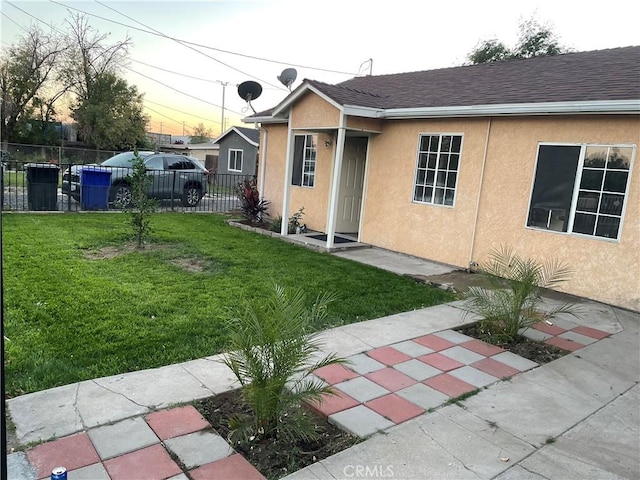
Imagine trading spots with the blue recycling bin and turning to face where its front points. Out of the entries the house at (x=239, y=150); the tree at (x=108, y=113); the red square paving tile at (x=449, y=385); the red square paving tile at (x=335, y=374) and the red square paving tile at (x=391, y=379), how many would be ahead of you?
3

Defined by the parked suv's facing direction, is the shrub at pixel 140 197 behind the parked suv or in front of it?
in front

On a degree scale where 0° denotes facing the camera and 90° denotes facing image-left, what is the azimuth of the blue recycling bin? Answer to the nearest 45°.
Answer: approximately 0°

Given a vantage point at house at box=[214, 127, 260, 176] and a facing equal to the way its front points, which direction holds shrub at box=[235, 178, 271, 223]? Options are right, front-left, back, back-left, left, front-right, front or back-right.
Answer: front-left

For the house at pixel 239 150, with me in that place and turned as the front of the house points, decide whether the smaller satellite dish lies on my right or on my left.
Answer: on my left

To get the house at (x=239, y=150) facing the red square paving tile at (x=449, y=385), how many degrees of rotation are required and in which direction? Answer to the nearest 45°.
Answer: approximately 45° to its left

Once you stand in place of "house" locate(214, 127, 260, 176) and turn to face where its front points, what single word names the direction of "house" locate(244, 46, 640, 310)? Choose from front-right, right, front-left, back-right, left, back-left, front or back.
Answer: front-left

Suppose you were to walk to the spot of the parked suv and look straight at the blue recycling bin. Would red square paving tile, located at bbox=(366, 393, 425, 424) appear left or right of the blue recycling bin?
left

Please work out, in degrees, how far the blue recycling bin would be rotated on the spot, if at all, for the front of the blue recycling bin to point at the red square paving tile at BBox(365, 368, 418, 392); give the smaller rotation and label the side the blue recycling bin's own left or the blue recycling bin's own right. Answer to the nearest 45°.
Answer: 0° — it already faces it
